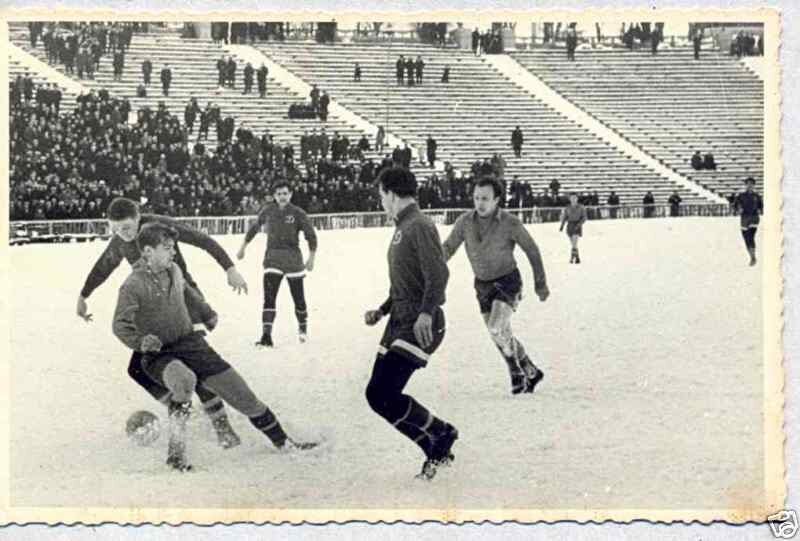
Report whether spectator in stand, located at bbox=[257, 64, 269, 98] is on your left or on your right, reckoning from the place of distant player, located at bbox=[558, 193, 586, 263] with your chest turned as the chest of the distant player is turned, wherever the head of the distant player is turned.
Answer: on your right

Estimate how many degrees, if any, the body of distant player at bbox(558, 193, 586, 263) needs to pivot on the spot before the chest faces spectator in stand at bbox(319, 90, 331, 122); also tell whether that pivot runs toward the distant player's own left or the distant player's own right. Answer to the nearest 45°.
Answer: approximately 180°
